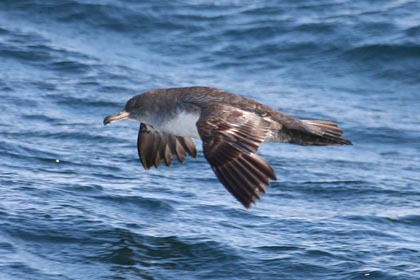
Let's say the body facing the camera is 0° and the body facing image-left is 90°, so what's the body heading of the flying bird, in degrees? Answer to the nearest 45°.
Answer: approximately 90°
